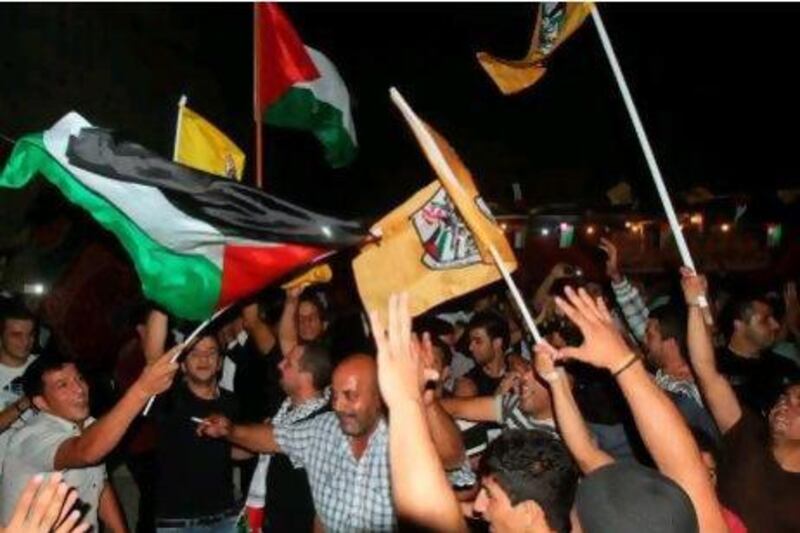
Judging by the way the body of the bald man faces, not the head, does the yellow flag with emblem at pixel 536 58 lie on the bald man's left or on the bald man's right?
on the bald man's left

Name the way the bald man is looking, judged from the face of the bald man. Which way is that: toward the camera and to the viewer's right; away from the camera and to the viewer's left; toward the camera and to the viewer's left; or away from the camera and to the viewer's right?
toward the camera and to the viewer's left

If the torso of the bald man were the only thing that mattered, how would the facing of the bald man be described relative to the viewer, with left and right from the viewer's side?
facing the viewer

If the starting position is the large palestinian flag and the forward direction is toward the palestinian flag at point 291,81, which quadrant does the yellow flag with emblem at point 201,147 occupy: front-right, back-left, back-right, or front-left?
front-left

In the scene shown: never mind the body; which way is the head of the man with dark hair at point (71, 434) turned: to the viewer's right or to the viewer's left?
to the viewer's right

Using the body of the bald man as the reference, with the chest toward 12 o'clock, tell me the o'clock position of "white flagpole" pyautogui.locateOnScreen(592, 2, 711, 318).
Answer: The white flagpole is roughly at 9 o'clock from the bald man.

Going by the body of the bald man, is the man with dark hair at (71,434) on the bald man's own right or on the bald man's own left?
on the bald man's own right
